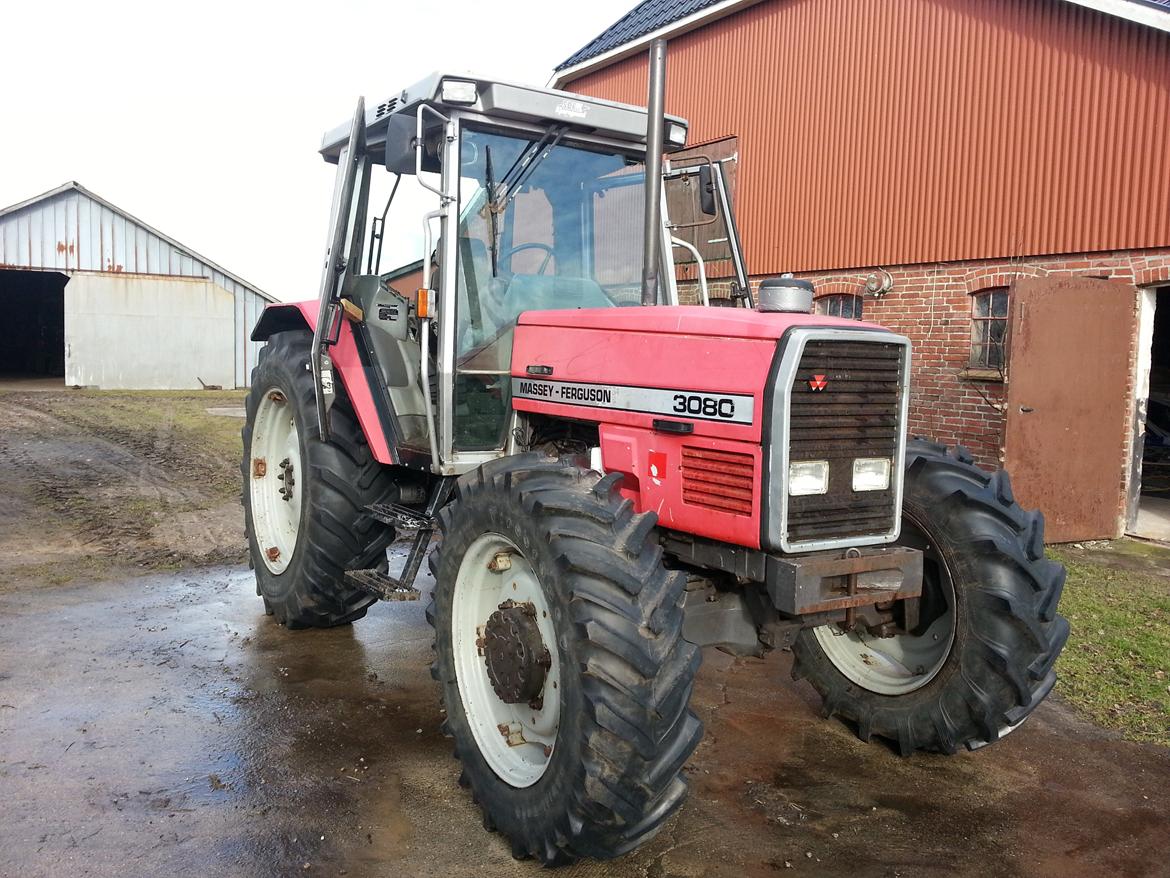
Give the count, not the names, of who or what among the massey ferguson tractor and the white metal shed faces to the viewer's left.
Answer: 0

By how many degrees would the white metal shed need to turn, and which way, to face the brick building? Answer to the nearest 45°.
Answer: approximately 45° to its left

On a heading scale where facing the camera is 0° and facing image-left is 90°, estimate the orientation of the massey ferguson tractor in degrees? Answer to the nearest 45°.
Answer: approximately 315°

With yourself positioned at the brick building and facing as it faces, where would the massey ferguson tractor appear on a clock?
The massey ferguson tractor is roughly at 11 o'clock from the brick building.

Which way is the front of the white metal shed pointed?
toward the camera

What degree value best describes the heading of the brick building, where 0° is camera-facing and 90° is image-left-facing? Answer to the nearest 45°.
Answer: approximately 45°

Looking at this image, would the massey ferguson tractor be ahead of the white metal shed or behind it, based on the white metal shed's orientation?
ahead

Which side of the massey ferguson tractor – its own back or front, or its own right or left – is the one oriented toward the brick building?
left

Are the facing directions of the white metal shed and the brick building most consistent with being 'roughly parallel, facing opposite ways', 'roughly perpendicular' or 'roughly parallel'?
roughly perpendicular
